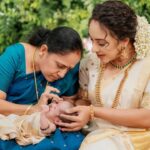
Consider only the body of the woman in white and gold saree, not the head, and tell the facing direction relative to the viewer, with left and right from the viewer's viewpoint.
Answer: facing the viewer and to the left of the viewer

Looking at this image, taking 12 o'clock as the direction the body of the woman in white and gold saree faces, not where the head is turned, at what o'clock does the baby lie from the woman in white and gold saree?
The baby is roughly at 1 o'clock from the woman in white and gold saree.

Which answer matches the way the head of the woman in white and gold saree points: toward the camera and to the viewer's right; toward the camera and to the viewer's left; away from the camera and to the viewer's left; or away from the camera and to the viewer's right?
toward the camera and to the viewer's left
